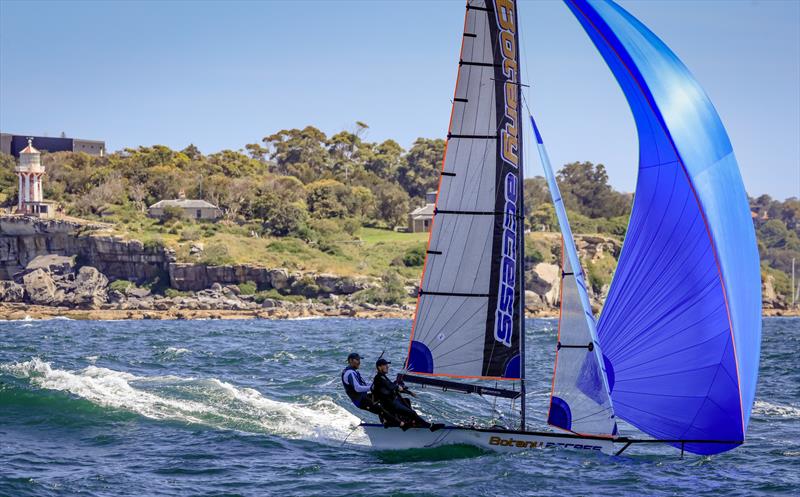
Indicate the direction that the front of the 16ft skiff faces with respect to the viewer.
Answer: facing to the right of the viewer
